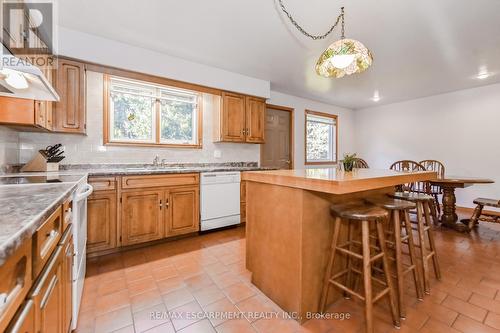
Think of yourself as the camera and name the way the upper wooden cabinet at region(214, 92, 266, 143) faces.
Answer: facing the viewer and to the right of the viewer

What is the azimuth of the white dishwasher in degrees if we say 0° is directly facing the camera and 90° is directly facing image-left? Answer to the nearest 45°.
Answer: approximately 315°

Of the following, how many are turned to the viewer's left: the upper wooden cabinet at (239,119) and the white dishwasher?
0

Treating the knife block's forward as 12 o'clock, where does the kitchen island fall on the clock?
The kitchen island is roughly at 2 o'clock from the knife block.

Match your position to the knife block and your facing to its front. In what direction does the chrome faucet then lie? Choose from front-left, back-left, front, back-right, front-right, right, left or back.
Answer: front

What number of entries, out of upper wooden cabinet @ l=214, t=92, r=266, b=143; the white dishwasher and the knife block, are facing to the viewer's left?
0

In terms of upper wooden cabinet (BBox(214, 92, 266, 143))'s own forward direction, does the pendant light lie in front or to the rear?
in front

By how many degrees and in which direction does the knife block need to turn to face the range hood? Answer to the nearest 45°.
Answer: approximately 90° to its right

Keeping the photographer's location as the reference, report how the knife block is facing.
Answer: facing to the right of the viewer

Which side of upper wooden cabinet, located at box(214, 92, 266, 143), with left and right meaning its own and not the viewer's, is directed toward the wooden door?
left
